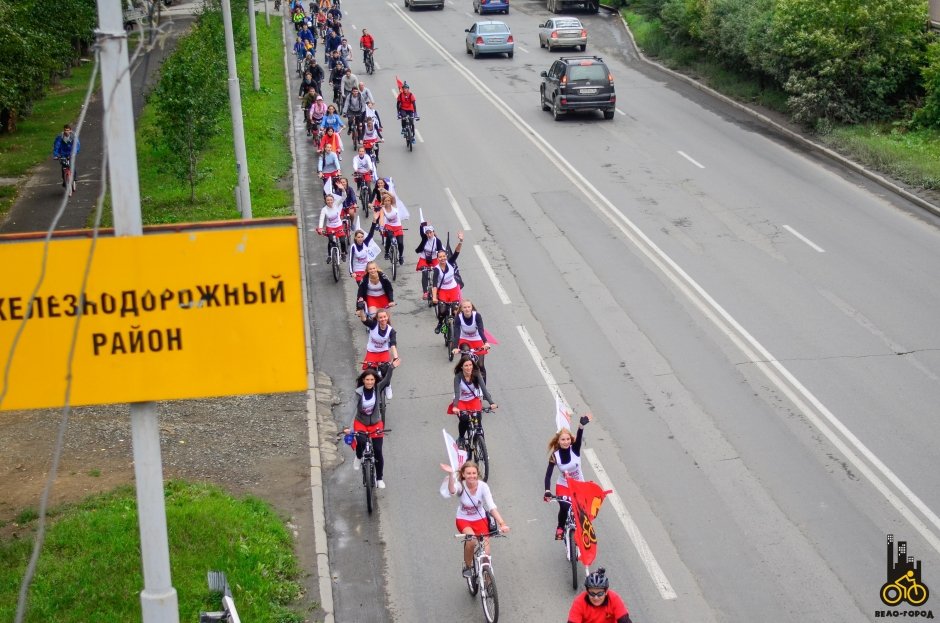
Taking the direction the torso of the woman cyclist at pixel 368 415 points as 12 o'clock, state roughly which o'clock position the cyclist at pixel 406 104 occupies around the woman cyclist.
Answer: The cyclist is roughly at 6 o'clock from the woman cyclist.

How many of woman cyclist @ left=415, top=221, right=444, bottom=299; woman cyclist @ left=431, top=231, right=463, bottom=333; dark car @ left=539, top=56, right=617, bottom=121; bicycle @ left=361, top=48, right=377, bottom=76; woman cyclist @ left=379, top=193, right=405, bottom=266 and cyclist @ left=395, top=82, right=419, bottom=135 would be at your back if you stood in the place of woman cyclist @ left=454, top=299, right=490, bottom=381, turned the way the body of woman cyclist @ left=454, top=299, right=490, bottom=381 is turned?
6

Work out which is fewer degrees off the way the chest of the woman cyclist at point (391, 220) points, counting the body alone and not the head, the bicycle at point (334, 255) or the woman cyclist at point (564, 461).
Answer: the woman cyclist

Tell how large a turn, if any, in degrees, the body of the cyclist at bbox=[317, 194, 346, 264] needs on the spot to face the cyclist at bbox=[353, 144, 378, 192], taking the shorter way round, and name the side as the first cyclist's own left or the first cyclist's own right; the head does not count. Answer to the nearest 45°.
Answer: approximately 180°

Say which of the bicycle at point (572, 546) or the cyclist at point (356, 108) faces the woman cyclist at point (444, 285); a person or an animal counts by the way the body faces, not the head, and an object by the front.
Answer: the cyclist

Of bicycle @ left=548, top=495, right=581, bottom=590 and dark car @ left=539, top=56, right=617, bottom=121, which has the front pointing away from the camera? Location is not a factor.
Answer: the dark car

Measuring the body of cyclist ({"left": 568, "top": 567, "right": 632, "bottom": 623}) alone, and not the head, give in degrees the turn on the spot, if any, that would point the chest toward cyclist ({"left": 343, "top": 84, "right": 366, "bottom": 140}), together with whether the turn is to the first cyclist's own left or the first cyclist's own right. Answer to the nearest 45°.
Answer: approximately 180°

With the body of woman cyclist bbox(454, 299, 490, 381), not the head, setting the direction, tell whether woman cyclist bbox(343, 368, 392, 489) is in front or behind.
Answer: in front

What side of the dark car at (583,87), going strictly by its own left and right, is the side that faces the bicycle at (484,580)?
back

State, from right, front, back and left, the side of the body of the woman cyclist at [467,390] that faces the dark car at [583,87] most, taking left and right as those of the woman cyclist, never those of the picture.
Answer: back
